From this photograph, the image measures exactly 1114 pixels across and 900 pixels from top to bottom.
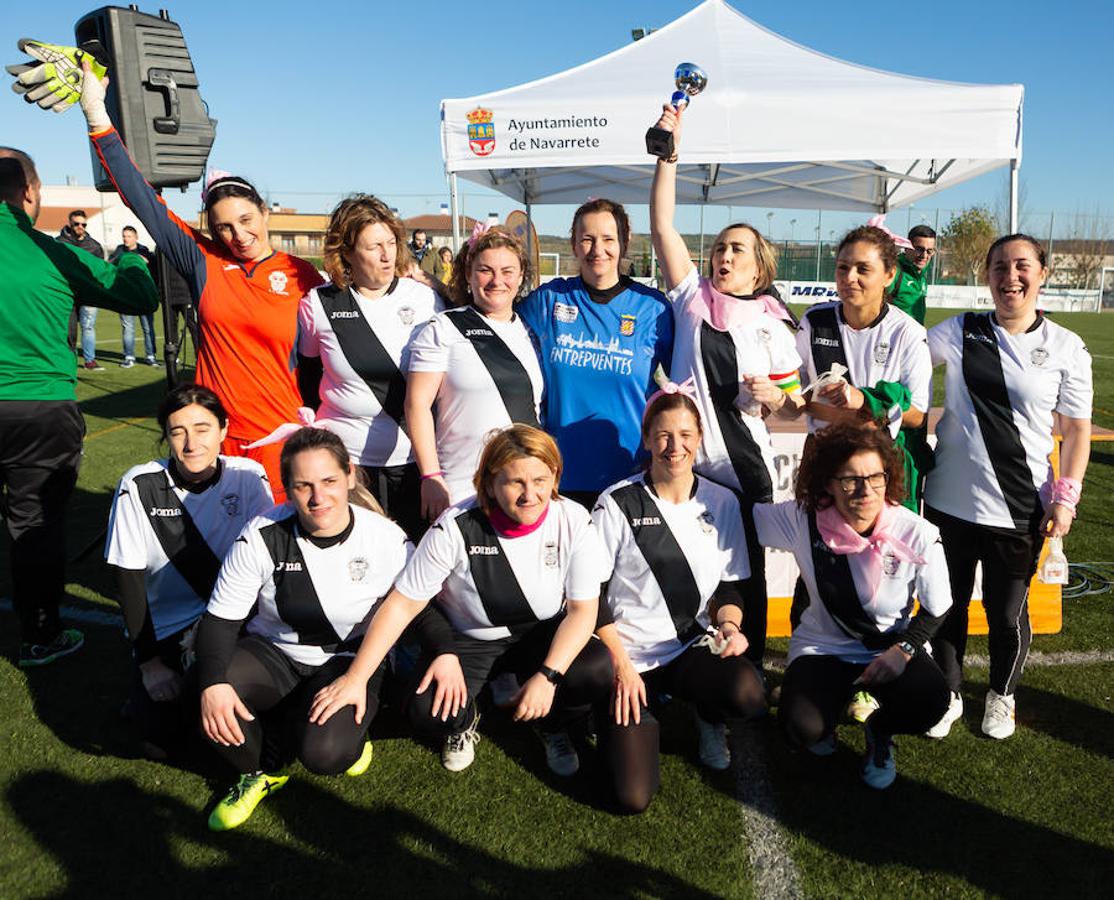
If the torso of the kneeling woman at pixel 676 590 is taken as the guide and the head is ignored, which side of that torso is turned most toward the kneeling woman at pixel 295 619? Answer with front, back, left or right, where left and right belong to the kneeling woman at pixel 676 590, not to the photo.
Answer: right

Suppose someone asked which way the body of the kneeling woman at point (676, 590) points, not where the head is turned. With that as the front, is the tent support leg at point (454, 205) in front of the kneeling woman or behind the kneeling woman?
behind

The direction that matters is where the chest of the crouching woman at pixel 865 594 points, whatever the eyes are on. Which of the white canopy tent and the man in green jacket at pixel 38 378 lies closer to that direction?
the man in green jacket

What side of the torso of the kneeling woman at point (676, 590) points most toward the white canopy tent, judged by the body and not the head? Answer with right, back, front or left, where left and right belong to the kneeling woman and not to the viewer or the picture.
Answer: back

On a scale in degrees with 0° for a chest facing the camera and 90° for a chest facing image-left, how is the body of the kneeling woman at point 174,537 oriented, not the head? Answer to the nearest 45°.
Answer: approximately 0°

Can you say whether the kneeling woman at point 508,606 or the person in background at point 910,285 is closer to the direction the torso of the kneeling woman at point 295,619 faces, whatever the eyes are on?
the kneeling woman

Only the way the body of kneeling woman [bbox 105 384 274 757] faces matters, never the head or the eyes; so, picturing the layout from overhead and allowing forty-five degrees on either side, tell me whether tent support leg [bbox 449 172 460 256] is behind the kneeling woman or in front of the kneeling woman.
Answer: behind

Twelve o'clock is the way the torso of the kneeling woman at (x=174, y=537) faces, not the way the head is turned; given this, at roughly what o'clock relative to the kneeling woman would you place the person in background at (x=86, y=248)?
The person in background is roughly at 6 o'clock from the kneeling woman.

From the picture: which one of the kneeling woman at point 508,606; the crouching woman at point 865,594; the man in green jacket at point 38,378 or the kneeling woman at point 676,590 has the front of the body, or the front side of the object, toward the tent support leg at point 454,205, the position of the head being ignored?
the man in green jacket

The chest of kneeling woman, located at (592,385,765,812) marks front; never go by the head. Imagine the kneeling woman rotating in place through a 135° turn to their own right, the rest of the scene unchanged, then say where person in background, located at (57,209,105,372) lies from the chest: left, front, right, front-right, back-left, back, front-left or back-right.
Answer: front

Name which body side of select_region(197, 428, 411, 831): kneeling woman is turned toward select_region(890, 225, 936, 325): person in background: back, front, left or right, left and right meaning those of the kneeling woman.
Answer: left

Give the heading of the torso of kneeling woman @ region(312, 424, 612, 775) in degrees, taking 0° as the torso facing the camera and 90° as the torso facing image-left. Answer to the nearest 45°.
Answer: approximately 0°
